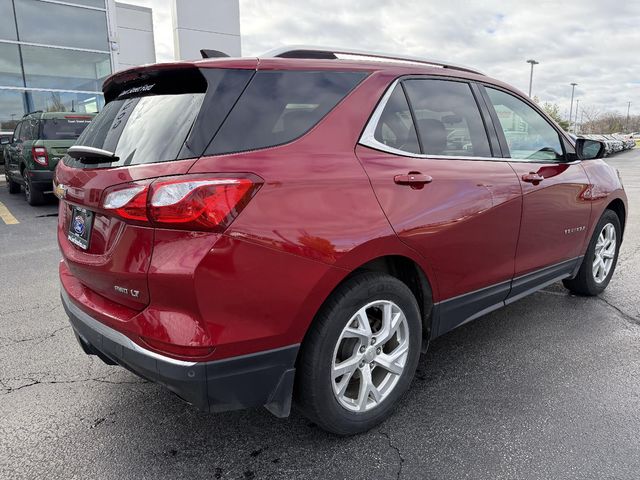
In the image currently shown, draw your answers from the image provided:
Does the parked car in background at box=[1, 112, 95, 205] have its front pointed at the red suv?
no

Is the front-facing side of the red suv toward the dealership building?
no

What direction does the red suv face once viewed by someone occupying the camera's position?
facing away from the viewer and to the right of the viewer

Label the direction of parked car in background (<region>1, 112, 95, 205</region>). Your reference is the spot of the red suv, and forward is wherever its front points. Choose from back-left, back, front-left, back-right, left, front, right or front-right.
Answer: left

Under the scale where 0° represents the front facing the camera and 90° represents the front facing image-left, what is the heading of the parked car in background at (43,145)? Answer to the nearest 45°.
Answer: approximately 135°

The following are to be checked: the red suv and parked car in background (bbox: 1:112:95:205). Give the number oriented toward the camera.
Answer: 0

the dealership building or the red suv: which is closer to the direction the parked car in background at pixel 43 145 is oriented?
the dealership building
